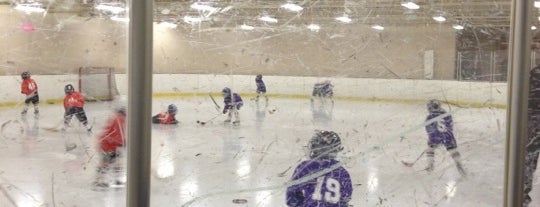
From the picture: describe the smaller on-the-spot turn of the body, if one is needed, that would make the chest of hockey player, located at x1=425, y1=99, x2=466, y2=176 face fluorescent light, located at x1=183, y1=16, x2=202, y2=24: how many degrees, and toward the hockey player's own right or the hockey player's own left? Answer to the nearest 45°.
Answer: approximately 90° to the hockey player's own left

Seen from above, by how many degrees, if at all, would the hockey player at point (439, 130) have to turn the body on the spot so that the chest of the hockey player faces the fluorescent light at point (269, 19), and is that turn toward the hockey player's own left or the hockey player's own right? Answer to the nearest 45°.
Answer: approximately 45° to the hockey player's own left

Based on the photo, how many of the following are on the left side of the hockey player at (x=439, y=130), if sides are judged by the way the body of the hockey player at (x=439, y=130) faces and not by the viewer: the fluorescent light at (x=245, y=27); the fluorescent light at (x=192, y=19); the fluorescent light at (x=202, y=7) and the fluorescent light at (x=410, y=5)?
0

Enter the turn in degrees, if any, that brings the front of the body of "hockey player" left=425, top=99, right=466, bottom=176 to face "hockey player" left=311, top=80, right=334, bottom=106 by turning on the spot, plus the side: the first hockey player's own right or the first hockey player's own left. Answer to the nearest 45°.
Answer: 0° — they already face them

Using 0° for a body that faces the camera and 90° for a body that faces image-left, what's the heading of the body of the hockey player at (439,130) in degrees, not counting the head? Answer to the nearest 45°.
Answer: approximately 135°

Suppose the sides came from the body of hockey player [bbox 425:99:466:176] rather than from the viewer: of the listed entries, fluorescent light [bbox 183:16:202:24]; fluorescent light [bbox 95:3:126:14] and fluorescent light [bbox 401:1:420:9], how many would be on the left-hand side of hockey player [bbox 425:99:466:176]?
2

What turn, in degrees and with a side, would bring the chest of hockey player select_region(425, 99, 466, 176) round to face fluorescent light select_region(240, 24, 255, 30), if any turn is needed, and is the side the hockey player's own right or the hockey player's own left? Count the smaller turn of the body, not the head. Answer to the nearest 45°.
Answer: approximately 90° to the hockey player's own left

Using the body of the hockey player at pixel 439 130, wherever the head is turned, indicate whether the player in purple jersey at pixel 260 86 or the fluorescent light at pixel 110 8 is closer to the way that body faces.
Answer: the player in purple jersey
